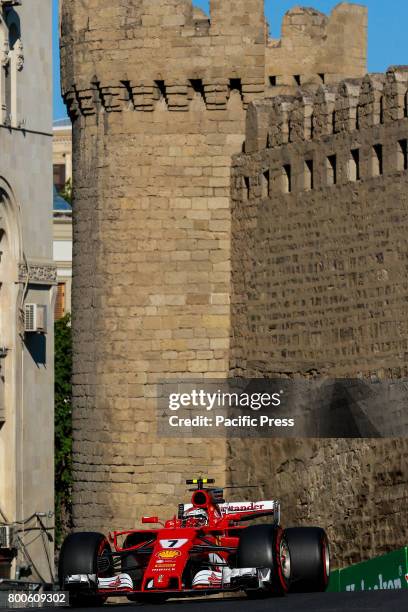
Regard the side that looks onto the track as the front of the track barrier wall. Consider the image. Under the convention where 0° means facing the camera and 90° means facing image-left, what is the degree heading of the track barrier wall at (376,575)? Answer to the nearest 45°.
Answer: approximately 45°

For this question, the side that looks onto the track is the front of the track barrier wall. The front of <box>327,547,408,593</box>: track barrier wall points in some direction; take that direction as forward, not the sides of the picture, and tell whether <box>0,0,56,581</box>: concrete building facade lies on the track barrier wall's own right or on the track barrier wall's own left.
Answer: on the track barrier wall's own right

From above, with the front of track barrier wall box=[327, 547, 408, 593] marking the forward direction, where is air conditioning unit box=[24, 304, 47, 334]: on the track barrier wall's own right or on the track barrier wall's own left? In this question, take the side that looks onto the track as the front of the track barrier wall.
on the track barrier wall's own right
